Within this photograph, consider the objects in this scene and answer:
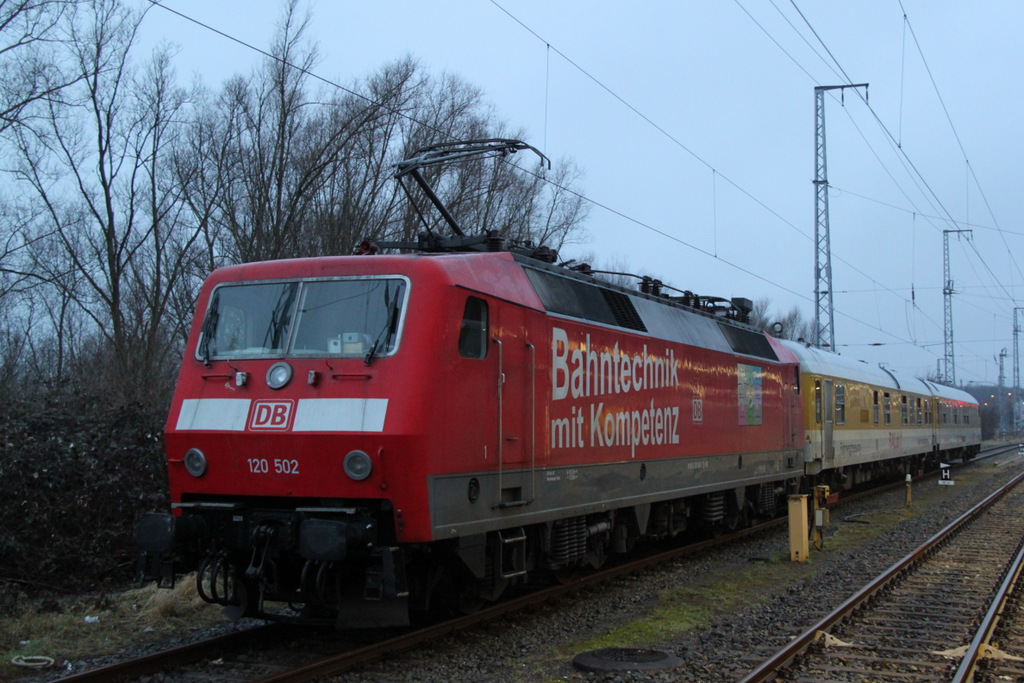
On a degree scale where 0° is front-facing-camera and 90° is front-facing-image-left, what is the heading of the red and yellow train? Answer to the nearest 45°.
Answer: approximately 45°

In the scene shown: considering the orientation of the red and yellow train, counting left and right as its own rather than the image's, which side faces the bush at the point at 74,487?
front
